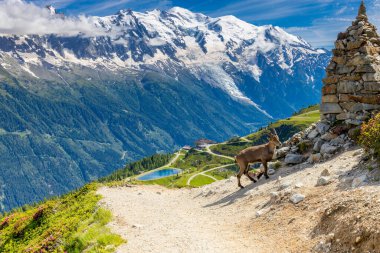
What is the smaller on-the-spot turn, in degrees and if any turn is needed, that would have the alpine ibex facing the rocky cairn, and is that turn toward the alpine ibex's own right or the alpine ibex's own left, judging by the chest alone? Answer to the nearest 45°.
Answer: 0° — it already faces it

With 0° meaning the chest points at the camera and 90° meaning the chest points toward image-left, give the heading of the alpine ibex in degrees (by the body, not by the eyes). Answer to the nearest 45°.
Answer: approximately 270°

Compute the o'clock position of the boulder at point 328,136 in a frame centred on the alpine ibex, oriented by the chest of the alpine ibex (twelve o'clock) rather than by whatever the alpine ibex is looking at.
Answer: The boulder is roughly at 12 o'clock from the alpine ibex.
